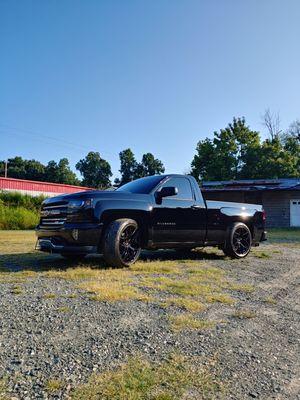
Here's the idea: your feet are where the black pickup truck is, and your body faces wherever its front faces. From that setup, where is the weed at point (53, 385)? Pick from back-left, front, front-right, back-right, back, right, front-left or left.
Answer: front-left

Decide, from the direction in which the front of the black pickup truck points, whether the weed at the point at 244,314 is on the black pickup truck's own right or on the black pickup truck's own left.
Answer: on the black pickup truck's own left

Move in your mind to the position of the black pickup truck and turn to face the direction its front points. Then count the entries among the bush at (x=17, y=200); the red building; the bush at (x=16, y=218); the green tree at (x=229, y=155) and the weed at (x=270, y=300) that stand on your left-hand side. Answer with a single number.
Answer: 1

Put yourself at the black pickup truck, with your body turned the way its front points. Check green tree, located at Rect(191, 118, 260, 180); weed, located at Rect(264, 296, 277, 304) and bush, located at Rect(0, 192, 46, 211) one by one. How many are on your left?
1

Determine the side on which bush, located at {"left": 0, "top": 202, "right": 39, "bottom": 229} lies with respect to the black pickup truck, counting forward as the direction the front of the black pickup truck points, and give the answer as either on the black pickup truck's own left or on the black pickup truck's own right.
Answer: on the black pickup truck's own right

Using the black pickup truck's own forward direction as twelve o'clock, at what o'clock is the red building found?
The red building is roughly at 4 o'clock from the black pickup truck.

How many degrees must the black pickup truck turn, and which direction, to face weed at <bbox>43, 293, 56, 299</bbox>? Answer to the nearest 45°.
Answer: approximately 45° to its left

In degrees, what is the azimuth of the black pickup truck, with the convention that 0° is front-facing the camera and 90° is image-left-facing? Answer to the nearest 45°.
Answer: approximately 45°

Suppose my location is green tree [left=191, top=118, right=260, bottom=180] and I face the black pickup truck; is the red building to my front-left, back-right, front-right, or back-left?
front-right

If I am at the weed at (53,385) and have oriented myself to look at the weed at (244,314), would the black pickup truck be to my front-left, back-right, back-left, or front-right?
front-left

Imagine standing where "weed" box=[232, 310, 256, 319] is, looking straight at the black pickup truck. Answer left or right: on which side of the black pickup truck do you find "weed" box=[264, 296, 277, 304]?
right

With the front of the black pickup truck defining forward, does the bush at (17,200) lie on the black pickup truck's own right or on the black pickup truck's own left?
on the black pickup truck's own right

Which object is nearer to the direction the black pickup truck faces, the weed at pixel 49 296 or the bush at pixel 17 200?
the weed

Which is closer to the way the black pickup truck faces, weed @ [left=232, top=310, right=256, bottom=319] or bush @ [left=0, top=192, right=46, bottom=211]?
the weed

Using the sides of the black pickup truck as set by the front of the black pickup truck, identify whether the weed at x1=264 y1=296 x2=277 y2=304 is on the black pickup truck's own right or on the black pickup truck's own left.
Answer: on the black pickup truck's own left
